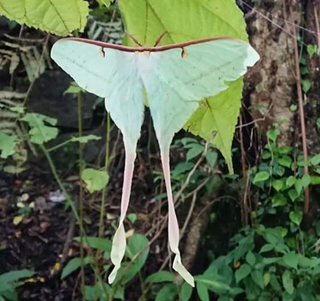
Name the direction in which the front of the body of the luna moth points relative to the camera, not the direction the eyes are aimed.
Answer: away from the camera
